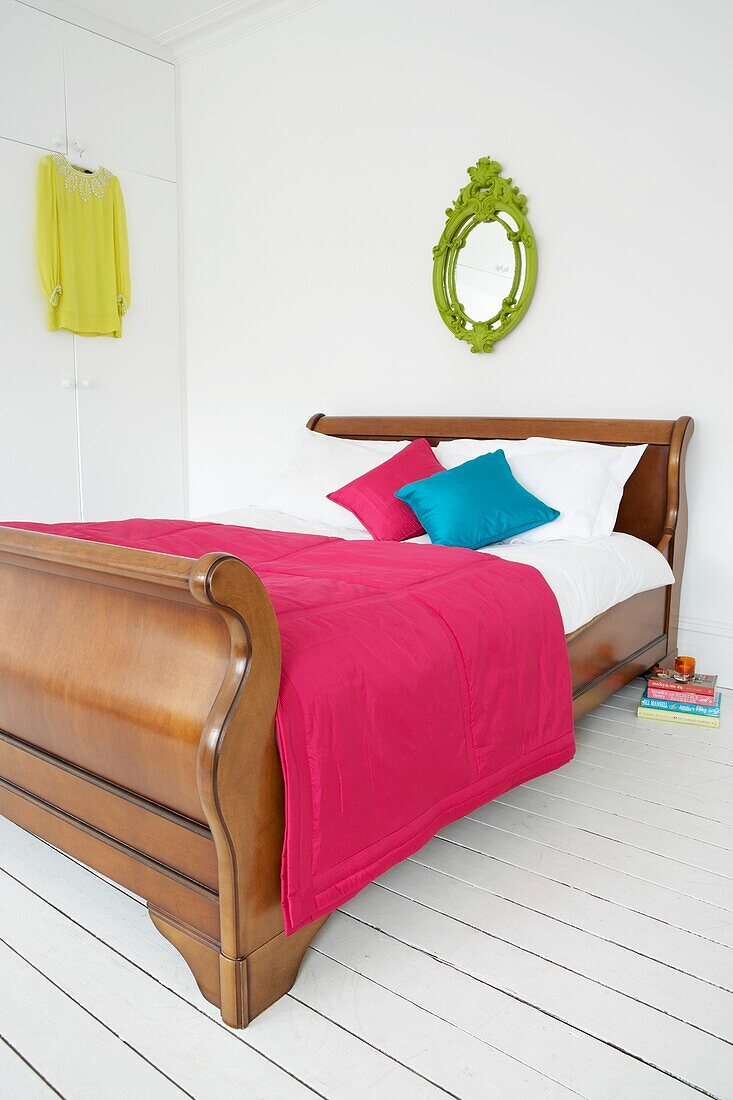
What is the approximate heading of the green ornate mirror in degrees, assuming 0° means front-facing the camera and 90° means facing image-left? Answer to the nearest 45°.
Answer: approximately 45°

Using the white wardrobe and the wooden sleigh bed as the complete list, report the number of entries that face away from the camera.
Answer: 0

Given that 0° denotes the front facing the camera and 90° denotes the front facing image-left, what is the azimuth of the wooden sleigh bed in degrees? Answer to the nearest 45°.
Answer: approximately 45°

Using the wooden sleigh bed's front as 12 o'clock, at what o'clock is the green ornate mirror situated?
The green ornate mirror is roughly at 5 o'clock from the wooden sleigh bed.

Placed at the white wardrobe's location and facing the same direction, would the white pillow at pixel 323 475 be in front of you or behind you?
in front
